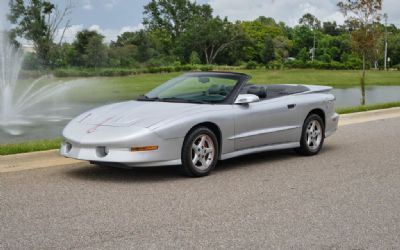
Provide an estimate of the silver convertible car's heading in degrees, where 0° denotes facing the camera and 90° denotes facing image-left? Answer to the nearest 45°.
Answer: approximately 45°

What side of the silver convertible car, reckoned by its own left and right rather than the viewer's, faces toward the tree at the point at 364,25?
back

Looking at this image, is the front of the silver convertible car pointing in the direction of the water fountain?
no

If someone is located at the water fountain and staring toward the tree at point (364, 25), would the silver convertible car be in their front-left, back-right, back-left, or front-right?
front-right

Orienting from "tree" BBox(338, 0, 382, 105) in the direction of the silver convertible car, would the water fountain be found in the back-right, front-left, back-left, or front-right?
front-right
